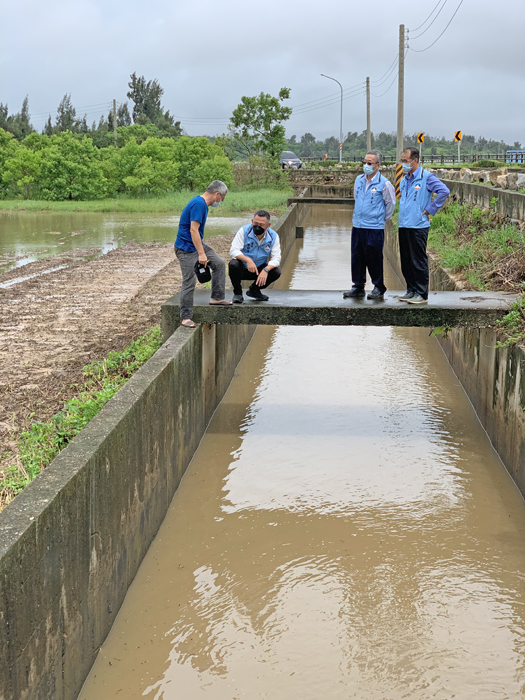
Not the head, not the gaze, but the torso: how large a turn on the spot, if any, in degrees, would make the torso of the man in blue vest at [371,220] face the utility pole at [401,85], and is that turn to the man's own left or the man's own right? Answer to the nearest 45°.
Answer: approximately 135° to the man's own right

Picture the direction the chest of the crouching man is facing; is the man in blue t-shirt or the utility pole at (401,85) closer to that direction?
the man in blue t-shirt

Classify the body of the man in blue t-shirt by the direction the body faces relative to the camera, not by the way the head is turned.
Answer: to the viewer's right

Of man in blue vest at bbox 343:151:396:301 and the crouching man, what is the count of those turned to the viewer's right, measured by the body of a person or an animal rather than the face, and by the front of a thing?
0

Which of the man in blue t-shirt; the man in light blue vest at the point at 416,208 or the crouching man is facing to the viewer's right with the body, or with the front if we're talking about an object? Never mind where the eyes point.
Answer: the man in blue t-shirt

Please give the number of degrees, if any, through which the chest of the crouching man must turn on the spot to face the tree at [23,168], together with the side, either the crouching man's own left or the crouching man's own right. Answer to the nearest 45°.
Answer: approximately 180°

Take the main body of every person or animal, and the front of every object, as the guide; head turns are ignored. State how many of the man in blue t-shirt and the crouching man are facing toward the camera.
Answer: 1

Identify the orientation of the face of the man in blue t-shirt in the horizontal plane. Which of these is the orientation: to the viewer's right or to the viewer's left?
to the viewer's right

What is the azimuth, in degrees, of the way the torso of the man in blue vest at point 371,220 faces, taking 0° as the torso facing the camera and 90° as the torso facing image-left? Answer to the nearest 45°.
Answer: approximately 45°

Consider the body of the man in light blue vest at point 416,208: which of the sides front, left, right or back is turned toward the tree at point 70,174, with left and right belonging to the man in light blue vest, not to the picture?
right

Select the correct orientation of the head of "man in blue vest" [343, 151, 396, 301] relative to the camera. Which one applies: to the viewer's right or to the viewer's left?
to the viewer's left

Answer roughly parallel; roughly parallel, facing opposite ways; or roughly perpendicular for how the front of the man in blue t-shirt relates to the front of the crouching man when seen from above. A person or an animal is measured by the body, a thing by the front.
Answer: roughly perpendicular
